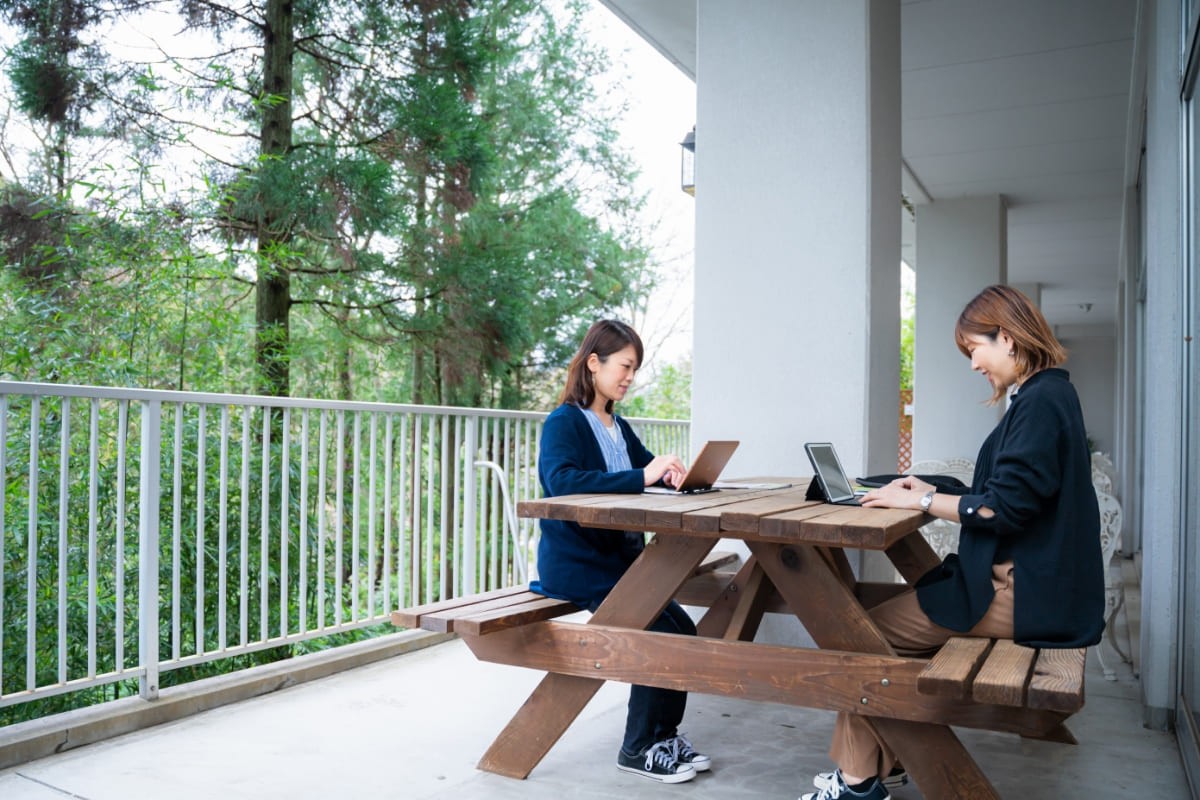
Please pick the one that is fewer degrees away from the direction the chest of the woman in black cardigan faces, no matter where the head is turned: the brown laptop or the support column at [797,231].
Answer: the brown laptop

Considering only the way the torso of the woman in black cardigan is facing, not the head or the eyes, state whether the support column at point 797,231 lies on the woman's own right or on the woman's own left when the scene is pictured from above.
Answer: on the woman's own right

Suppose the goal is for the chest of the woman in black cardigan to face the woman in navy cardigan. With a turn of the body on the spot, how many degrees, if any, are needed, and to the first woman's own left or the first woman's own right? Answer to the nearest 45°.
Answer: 0° — they already face them

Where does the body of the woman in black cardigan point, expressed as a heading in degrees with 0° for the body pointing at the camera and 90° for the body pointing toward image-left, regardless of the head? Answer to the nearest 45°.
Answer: approximately 90°

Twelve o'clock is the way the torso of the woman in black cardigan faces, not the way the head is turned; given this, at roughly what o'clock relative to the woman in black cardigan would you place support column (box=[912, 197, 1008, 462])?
The support column is roughly at 3 o'clock from the woman in black cardigan.

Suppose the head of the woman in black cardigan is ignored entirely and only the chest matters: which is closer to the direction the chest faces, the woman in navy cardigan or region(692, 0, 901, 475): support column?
the woman in navy cardigan

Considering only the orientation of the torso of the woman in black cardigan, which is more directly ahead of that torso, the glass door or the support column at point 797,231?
the support column

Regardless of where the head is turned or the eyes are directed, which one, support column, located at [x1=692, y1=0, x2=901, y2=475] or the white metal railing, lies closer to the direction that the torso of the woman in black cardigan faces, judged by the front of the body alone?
the white metal railing

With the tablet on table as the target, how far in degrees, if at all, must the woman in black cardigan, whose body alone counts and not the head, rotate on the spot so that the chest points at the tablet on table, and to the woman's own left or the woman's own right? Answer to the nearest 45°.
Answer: approximately 45° to the woman's own right

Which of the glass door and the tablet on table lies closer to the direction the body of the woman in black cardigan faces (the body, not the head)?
the tablet on table

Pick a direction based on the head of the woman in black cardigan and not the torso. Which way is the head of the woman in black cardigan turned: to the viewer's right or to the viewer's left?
to the viewer's left

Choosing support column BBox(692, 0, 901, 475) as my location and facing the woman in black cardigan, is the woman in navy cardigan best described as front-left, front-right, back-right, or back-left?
front-right

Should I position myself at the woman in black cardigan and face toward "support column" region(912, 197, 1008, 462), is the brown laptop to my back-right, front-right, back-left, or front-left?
front-left

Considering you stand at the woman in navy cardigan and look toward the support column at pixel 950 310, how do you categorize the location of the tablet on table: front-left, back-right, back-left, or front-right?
front-right
